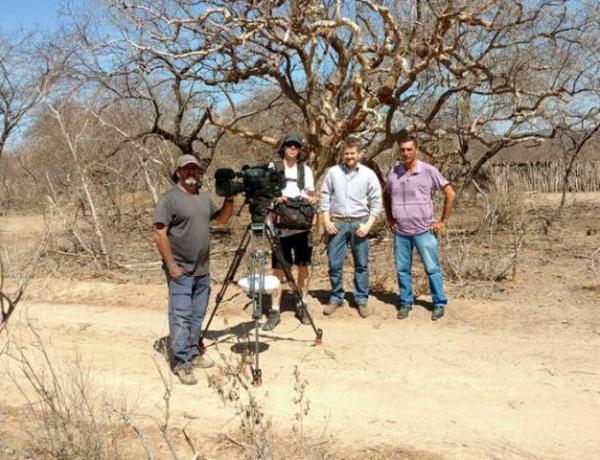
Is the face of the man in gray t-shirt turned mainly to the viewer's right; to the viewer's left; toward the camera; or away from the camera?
toward the camera

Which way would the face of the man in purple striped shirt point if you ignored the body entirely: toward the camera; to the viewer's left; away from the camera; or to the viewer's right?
toward the camera

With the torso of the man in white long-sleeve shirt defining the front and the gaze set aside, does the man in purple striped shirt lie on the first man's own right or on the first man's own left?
on the first man's own left

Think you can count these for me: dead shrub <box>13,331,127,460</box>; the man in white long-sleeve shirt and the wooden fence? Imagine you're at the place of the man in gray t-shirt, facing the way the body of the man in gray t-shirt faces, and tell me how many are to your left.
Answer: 2

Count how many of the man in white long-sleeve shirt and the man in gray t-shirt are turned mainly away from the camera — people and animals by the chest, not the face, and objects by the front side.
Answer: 0

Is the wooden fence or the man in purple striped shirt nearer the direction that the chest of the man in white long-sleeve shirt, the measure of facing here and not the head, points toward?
the man in purple striped shirt

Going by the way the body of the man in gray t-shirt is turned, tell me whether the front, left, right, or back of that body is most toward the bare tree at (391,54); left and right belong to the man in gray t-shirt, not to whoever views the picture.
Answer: left

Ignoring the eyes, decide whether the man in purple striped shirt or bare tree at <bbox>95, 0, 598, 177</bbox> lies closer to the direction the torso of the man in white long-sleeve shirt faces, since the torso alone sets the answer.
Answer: the man in purple striped shirt

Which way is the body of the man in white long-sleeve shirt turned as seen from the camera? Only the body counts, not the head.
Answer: toward the camera

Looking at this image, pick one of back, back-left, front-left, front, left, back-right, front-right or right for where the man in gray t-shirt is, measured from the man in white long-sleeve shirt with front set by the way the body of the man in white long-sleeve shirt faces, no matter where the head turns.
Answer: front-right

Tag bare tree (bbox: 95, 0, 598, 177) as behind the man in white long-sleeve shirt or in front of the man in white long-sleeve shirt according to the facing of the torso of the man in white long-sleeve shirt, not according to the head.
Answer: behind

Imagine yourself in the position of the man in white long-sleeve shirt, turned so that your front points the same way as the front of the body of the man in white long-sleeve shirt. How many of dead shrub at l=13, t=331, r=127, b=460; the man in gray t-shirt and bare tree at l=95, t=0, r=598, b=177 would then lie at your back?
1
